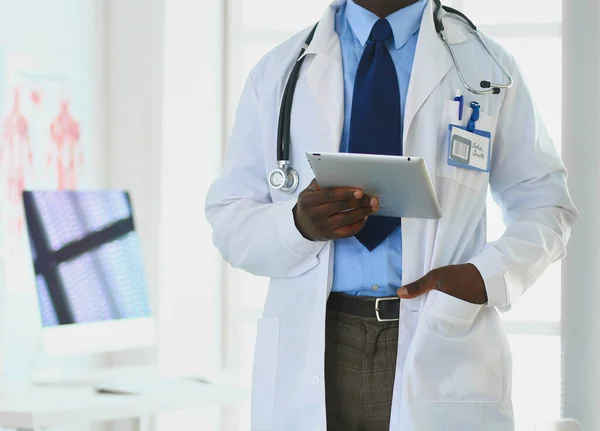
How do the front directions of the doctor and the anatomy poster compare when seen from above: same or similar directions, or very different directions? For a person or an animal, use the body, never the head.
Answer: same or similar directions

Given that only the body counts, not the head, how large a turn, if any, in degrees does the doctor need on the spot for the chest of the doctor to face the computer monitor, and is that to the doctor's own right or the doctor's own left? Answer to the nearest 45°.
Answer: approximately 135° to the doctor's own right

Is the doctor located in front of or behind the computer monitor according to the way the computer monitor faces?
in front

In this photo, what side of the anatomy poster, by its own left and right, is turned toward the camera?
front

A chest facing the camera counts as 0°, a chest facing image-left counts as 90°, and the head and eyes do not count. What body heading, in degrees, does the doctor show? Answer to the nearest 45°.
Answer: approximately 0°

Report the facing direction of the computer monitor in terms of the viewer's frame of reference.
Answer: facing the viewer and to the right of the viewer
